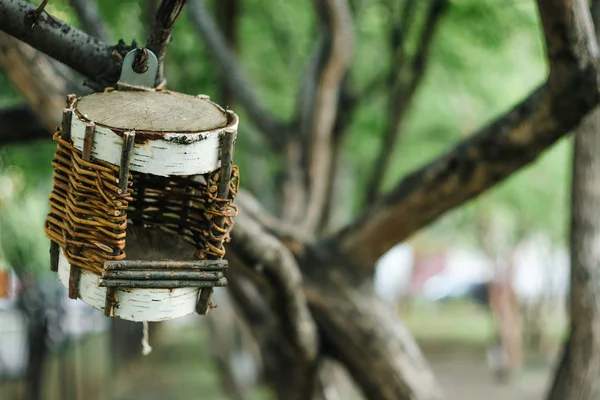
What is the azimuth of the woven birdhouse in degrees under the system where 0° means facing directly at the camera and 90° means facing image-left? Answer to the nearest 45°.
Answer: approximately 0°

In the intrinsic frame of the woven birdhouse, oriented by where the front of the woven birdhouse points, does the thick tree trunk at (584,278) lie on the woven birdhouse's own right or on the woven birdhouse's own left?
on the woven birdhouse's own left

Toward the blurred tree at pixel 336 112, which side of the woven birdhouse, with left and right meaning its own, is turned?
back
